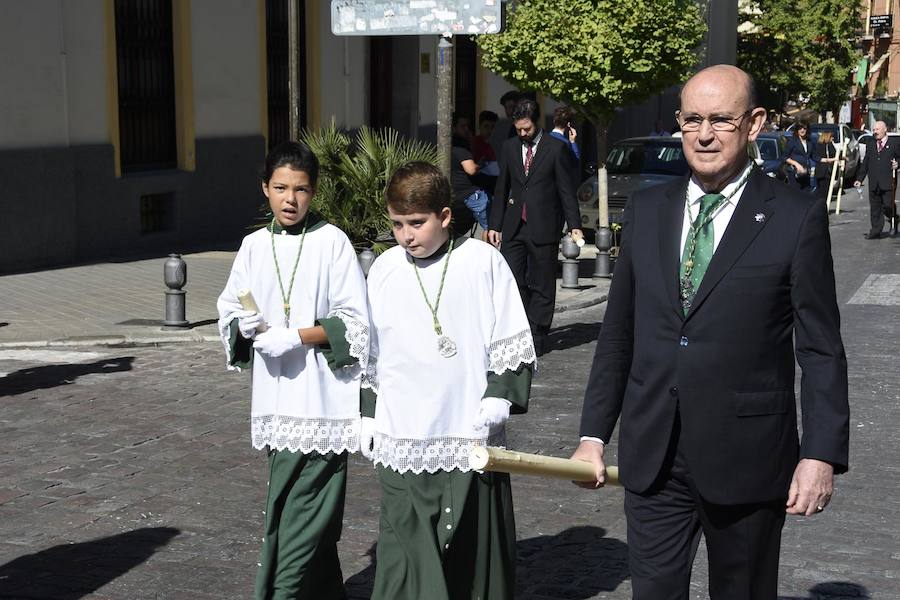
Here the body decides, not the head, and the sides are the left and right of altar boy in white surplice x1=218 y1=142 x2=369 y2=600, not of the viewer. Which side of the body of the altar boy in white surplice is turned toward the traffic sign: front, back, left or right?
back

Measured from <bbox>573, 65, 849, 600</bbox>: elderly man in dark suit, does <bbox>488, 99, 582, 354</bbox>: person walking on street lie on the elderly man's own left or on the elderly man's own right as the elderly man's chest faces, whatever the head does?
on the elderly man's own right

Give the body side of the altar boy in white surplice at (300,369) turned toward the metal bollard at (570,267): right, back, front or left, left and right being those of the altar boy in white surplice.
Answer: back

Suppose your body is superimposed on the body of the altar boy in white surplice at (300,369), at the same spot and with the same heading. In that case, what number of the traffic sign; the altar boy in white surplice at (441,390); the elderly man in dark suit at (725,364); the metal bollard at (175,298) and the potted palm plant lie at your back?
3

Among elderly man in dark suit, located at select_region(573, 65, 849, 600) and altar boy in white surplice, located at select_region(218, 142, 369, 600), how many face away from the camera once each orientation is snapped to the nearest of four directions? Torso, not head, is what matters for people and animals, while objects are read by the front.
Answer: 0

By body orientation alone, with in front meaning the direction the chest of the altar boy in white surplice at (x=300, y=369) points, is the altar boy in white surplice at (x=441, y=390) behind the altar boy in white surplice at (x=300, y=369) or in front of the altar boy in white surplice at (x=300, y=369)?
in front

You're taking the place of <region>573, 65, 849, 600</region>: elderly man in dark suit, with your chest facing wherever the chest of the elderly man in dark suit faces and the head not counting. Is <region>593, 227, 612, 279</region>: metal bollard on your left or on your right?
on your right

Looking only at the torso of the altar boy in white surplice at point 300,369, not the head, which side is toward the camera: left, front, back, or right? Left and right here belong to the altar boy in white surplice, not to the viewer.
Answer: front

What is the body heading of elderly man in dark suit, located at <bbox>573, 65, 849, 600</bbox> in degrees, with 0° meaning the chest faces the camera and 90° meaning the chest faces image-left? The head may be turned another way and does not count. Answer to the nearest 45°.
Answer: approximately 45°
